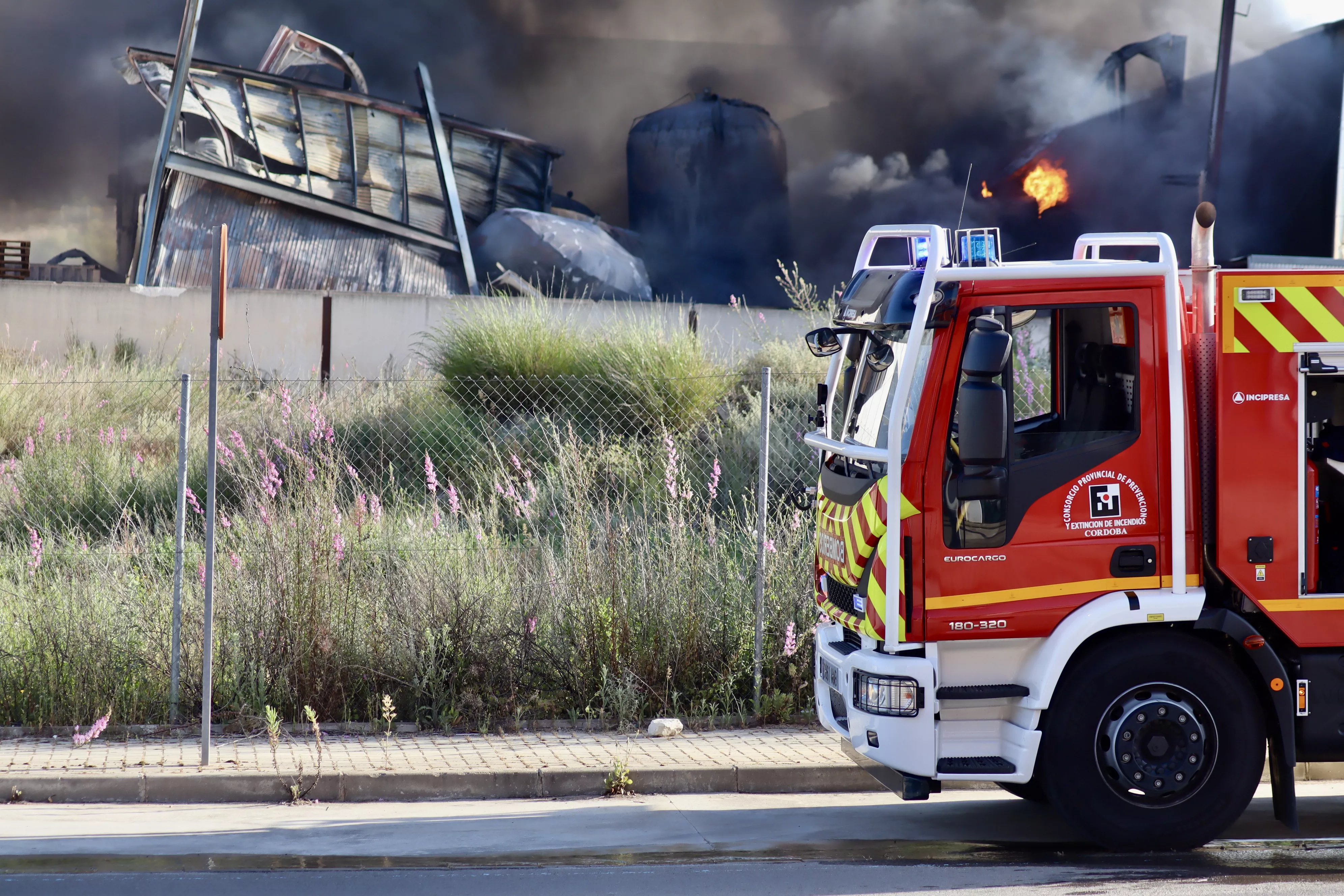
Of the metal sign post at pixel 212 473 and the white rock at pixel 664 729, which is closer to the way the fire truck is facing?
the metal sign post

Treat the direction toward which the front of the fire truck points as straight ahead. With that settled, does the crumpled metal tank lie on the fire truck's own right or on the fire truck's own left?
on the fire truck's own right

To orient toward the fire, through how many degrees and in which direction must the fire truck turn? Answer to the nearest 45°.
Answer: approximately 90° to its right

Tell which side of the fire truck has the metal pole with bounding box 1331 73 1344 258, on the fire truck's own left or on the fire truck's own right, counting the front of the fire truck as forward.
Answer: on the fire truck's own right

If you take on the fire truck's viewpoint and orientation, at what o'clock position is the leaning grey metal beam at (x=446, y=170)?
The leaning grey metal beam is roughly at 2 o'clock from the fire truck.

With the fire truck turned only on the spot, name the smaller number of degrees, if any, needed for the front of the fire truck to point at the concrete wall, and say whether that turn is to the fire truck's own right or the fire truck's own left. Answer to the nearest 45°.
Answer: approximately 45° to the fire truck's own right

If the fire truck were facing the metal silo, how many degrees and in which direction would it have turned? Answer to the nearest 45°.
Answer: approximately 90° to its right

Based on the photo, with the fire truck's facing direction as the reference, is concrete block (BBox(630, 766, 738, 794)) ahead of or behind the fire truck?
ahead

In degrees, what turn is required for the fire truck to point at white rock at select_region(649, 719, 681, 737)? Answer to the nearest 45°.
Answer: approximately 45° to its right

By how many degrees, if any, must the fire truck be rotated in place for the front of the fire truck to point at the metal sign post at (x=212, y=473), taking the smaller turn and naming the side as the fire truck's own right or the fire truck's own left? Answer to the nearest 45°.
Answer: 0° — it already faces it

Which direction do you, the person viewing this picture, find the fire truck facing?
facing to the left of the viewer

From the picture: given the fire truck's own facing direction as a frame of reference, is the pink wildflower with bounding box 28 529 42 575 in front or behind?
in front

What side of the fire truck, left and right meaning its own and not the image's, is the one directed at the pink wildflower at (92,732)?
front
